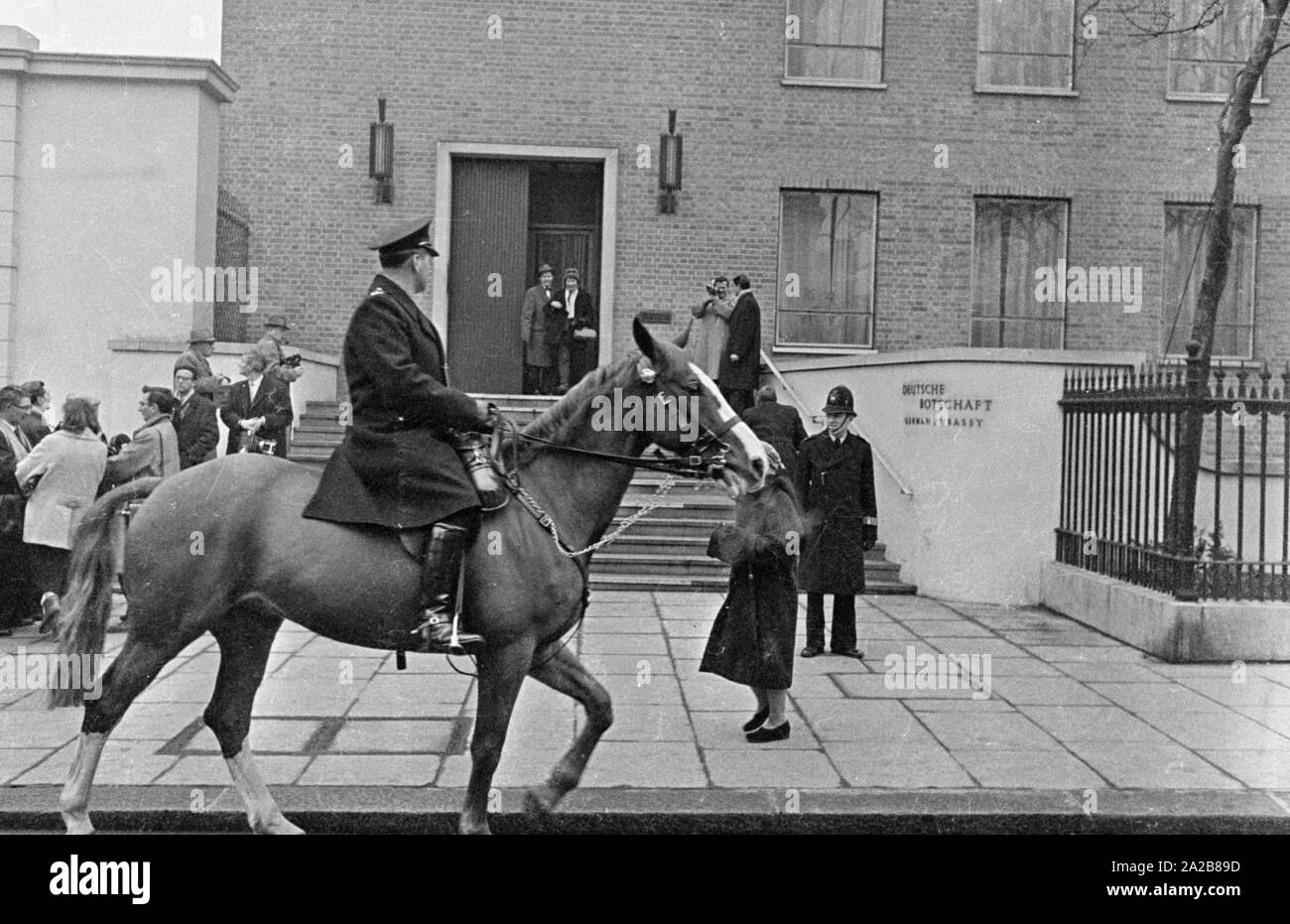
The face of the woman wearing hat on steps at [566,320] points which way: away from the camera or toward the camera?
toward the camera

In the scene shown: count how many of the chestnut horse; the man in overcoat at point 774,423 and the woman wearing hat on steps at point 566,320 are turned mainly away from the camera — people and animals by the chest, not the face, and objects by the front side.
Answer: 1

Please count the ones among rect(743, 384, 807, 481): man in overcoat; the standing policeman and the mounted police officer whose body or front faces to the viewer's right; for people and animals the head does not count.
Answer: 1

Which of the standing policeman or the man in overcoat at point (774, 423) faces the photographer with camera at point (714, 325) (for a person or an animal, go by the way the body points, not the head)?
the man in overcoat

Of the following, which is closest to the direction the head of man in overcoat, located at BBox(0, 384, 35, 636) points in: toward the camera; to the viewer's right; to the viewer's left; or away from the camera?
to the viewer's right

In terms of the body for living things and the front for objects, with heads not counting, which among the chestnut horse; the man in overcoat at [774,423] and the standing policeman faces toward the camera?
the standing policeman

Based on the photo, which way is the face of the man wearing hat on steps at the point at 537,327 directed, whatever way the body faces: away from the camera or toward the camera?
toward the camera

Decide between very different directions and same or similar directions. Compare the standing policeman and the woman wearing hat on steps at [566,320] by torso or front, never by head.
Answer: same or similar directions

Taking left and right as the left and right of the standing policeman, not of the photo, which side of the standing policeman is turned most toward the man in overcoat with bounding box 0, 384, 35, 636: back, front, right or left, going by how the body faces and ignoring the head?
right

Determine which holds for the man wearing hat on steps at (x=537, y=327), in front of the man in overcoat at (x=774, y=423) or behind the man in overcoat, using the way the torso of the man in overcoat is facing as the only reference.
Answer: in front

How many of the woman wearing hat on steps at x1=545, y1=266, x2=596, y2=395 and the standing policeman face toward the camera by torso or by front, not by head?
2

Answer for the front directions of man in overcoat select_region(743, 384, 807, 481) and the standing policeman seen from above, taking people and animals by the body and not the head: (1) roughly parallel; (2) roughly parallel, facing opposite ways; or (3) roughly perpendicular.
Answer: roughly parallel, facing opposite ways

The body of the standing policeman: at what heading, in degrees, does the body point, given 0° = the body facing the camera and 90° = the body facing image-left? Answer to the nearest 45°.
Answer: approximately 0°
